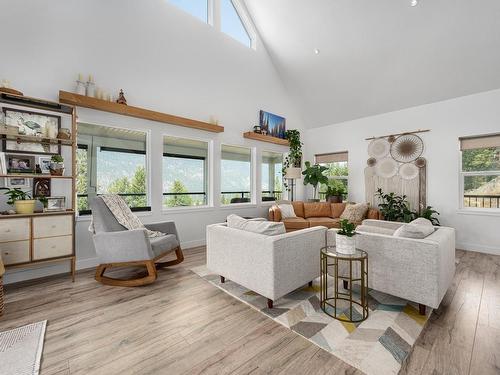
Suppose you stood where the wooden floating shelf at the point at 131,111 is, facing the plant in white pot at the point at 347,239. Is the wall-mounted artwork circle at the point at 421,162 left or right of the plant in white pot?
left

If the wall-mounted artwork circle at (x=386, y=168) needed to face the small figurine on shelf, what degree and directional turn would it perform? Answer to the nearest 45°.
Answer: approximately 45° to its right

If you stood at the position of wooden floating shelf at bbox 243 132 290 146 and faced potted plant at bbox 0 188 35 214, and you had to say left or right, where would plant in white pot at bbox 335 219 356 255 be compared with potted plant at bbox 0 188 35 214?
left

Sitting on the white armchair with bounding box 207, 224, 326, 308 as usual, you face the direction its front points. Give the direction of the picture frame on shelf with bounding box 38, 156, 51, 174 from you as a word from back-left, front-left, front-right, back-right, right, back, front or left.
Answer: back-left

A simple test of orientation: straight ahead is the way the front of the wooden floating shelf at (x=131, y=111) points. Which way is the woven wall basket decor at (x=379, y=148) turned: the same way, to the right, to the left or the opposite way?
to the right

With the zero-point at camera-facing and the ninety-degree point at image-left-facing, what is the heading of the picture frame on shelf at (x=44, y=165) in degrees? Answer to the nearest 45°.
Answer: approximately 0°
